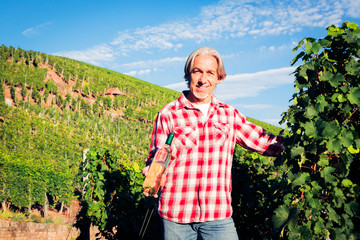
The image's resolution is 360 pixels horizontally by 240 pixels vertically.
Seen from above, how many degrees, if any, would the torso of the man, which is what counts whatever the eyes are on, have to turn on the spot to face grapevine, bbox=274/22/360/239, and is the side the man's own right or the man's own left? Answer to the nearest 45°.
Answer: approximately 90° to the man's own left

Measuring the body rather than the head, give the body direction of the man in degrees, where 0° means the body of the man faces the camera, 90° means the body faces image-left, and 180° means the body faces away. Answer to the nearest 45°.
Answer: approximately 0°
